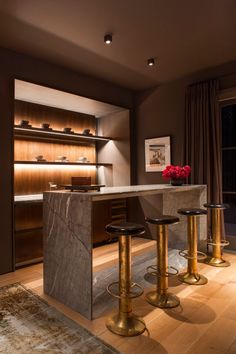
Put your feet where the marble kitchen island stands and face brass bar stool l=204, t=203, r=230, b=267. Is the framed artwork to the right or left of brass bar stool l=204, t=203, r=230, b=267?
left

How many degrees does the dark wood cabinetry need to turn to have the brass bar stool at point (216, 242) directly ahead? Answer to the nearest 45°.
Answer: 0° — it already faces it

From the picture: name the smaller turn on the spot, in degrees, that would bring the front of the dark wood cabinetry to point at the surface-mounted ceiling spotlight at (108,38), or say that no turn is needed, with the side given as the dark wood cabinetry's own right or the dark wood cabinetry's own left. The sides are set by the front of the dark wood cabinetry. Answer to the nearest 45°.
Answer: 0° — it already faces it

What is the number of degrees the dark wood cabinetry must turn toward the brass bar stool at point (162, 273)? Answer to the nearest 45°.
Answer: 0° — it already faces it

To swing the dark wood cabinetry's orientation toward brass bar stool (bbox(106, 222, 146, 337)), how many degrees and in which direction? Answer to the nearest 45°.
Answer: approximately 45° to its right

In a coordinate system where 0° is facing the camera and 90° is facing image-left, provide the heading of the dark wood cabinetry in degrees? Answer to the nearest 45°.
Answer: approximately 315°

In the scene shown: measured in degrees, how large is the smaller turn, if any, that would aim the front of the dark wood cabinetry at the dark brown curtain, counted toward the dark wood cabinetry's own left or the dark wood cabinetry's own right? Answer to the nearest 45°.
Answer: approximately 45° to the dark wood cabinetry's own left
